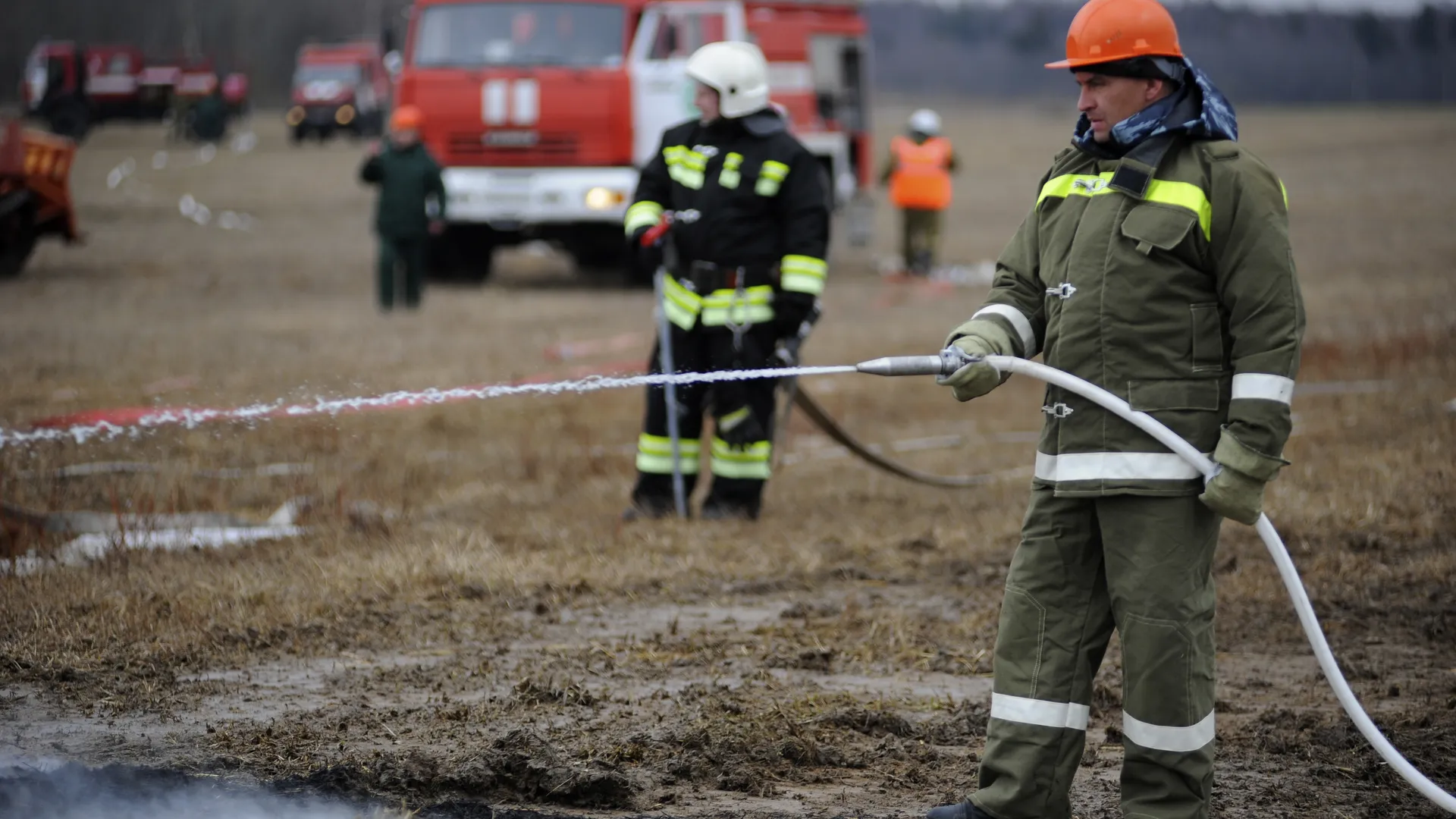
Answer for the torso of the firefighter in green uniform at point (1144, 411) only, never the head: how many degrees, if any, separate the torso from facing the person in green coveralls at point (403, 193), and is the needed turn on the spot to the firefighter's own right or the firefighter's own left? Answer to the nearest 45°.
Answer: approximately 90° to the firefighter's own right

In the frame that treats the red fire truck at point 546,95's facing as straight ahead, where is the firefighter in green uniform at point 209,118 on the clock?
The firefighter in green uniform is roughly at 4 o'clock from the red fire truck.

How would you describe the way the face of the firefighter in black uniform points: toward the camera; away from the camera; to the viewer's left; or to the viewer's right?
to the viewer's left

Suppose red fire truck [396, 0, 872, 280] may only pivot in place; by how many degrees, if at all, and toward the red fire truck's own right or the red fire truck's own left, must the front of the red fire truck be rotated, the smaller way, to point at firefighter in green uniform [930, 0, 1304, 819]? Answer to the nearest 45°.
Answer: approximately 45° to the red fire truck's own left

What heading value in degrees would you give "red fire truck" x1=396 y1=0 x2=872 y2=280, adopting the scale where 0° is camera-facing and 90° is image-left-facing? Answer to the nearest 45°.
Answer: approximately 45°

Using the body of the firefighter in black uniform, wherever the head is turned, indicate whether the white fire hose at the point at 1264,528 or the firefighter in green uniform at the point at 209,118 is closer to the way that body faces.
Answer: the white fire hose

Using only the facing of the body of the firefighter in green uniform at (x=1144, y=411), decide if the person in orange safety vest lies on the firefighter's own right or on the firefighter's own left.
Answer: on the firefighter's own right

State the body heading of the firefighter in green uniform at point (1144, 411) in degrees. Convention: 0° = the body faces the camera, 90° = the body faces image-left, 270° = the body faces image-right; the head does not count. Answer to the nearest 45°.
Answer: approximately 45°

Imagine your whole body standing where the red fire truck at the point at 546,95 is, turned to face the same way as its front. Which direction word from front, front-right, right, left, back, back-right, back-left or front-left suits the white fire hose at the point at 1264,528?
front-left
